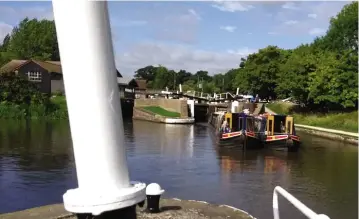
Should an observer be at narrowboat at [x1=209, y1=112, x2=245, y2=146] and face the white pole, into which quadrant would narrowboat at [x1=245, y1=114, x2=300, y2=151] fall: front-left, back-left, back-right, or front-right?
front-left

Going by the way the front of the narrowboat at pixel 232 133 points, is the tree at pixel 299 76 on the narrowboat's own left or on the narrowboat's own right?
on the narrowboat's own left

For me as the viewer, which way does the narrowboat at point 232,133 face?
facing the viewer and to the right of the viewer

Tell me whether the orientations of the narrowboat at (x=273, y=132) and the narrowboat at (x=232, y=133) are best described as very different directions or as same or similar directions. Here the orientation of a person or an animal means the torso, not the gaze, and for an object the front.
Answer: same or similar directions

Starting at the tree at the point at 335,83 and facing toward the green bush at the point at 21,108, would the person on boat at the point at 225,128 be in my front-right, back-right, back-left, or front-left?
front-left

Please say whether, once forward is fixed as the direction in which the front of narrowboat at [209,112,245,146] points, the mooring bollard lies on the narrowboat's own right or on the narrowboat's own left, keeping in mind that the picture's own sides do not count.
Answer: on the narrowboat's own right

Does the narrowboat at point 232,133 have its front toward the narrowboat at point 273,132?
no

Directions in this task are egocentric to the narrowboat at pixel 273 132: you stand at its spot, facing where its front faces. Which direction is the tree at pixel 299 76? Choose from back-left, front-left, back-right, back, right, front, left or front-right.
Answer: back-left

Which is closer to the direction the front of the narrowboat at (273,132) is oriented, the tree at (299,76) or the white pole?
the white pole

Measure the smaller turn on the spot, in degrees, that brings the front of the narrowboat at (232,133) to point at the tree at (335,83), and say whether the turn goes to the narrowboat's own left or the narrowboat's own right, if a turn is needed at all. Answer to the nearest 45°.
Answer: approximately 90° to the narrowboat's own left

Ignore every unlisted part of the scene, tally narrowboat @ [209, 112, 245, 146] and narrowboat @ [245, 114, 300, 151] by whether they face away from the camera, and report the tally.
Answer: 0

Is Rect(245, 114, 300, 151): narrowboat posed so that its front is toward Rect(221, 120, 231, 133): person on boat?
no
